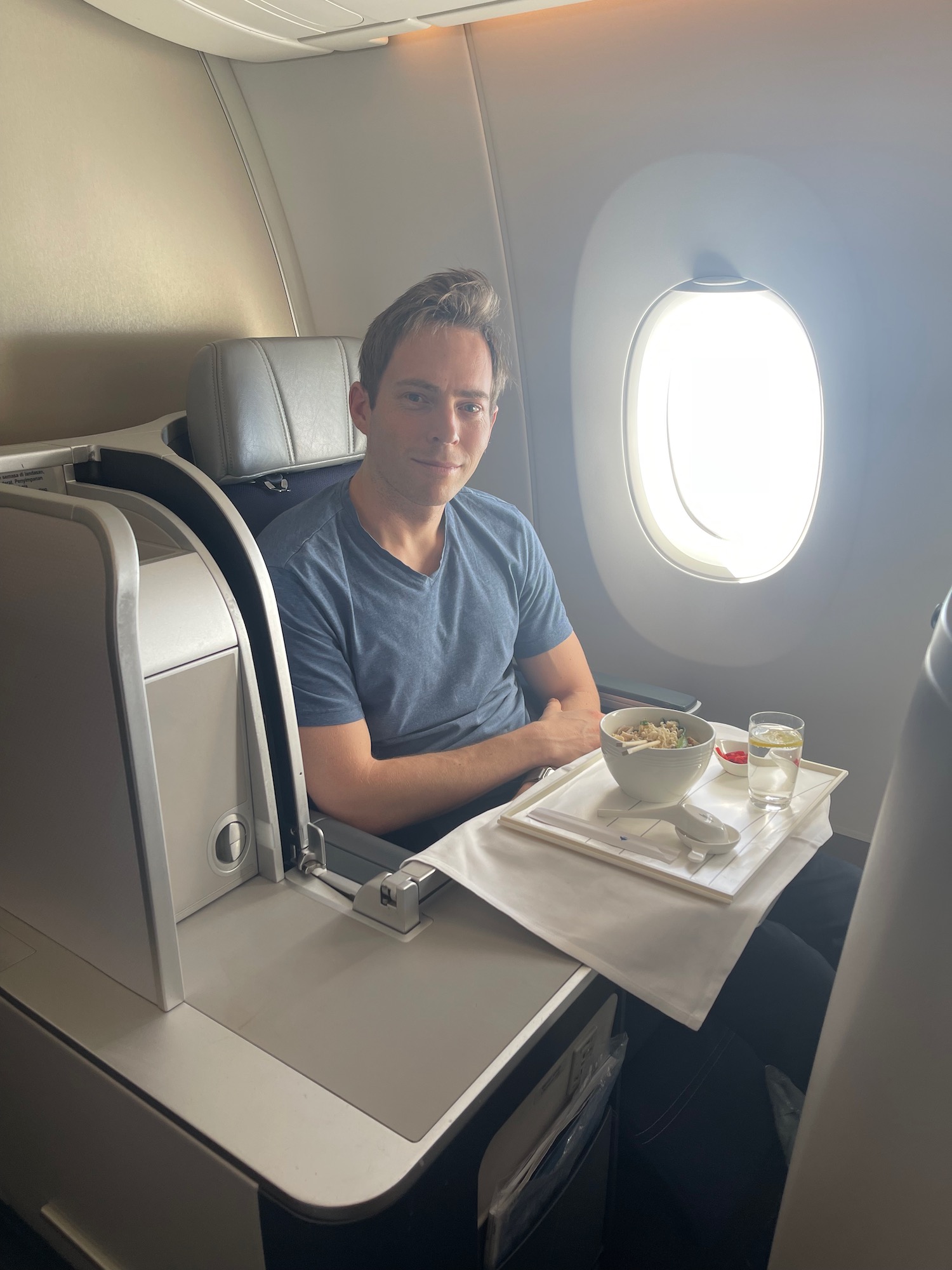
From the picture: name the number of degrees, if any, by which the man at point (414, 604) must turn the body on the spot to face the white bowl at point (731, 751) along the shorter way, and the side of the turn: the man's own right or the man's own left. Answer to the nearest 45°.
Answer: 0° — they already face it

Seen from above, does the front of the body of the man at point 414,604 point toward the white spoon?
yes

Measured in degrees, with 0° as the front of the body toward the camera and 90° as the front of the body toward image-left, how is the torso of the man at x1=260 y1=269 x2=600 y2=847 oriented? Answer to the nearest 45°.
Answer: approximately 315°

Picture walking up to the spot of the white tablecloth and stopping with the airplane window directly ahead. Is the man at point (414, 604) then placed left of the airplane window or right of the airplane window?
left

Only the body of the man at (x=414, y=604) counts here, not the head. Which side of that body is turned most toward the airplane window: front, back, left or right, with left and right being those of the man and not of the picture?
left

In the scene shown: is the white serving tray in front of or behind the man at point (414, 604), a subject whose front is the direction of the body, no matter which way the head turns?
in front

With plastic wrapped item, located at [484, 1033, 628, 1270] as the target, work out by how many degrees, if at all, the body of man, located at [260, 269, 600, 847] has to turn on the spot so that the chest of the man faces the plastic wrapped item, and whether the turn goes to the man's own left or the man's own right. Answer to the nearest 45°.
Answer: approximately 45° to the man's own right

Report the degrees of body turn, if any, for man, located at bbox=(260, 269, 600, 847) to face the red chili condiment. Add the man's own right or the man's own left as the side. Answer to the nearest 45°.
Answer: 0° — they already face it

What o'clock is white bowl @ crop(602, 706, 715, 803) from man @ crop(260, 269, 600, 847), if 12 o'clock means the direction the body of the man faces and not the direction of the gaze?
The white bowl is roughly at 12 o'clock from the man.
